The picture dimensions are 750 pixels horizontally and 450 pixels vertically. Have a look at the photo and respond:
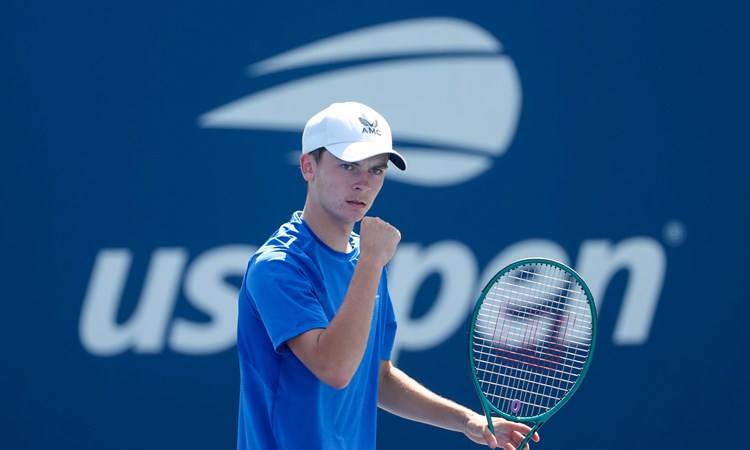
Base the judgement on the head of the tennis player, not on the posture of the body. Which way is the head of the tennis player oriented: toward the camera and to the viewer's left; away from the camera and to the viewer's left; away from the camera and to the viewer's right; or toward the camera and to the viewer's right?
toward the camera and to the viewer's right

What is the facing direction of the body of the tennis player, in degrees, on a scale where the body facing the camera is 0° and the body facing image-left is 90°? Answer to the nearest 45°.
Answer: approximately 315°
